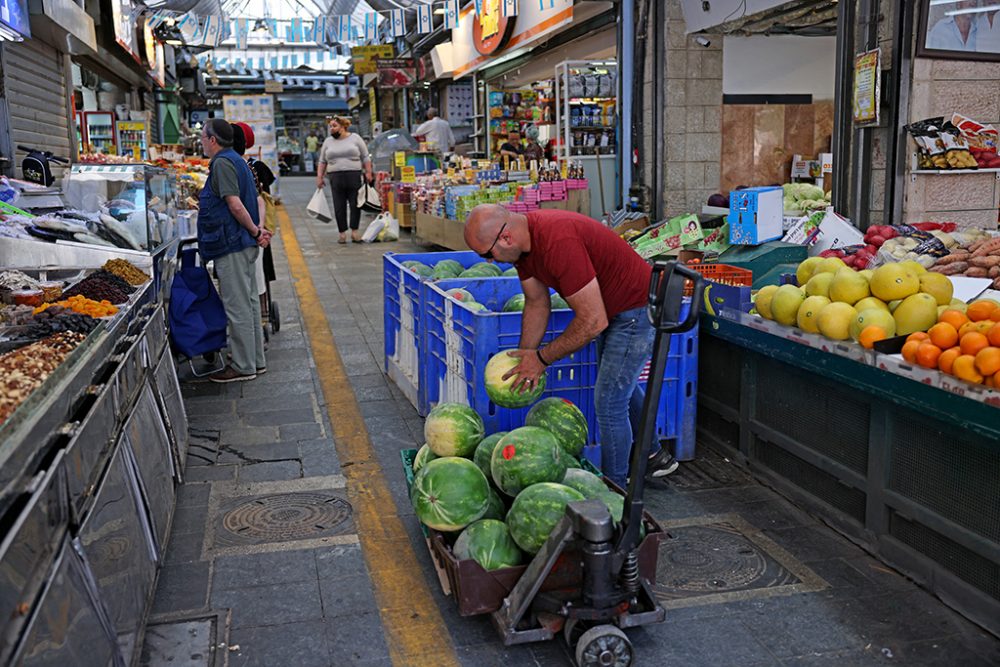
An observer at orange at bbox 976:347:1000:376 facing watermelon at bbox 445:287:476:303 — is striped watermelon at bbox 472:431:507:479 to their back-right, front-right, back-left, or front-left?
front-left

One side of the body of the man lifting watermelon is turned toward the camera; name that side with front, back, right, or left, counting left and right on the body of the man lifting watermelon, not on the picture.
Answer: left

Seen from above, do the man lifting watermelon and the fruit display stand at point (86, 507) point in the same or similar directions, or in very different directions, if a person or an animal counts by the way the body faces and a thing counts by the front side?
very different directions

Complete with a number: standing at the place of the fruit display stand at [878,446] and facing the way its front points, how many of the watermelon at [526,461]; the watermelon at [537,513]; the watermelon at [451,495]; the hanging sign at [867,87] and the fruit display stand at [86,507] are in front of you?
4

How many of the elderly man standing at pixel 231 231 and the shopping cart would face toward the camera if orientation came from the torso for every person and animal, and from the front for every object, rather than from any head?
1

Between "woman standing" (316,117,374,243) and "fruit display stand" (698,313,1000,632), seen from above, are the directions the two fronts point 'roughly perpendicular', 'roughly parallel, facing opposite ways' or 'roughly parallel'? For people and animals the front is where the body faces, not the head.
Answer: roughly perpendicular

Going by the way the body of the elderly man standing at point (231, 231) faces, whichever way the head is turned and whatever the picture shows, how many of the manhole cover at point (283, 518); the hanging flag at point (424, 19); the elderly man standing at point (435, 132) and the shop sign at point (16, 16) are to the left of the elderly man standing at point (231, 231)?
1

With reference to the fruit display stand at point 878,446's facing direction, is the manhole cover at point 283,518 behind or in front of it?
in front

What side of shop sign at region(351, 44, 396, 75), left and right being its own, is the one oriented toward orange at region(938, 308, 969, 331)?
front

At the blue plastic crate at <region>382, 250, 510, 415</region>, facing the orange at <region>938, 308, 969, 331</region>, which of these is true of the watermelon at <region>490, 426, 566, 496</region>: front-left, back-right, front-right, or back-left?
front-right

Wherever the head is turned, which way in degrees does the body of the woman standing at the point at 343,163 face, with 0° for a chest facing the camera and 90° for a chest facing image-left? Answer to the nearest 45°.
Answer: approximately 0°

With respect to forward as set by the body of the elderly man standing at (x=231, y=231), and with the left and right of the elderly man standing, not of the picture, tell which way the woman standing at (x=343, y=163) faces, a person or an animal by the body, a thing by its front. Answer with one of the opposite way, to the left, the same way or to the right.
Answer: to the left

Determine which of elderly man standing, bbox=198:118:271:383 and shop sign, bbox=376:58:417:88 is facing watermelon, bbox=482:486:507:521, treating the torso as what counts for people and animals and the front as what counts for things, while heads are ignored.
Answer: the shop sign

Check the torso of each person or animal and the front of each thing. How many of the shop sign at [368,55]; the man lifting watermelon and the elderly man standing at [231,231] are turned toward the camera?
1

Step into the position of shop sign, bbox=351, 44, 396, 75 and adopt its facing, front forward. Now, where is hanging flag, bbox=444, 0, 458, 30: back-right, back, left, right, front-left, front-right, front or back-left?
front

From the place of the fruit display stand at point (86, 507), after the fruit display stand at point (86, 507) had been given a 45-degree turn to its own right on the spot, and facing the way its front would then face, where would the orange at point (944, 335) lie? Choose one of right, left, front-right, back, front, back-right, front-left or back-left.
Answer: left

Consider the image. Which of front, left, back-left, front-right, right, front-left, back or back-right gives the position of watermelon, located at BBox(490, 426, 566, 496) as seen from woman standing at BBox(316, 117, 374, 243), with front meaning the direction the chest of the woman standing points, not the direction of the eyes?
front

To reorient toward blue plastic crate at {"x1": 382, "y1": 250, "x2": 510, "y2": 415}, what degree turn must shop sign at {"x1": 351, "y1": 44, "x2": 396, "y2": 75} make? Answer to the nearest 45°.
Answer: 0° — it already faces it

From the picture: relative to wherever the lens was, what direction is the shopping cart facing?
facing the viewer

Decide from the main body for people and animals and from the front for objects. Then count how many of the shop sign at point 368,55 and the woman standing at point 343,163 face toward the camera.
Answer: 2

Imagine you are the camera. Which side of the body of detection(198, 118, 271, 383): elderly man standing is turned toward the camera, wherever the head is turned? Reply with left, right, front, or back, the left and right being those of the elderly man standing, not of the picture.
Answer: left
